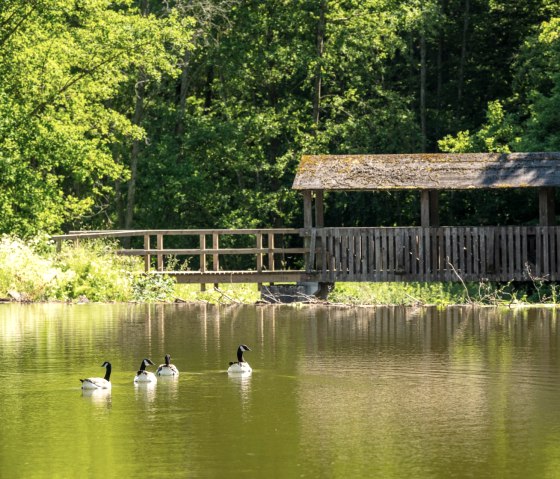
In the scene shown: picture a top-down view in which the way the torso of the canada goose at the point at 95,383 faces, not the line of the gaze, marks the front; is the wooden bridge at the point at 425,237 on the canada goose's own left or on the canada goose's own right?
on the canada goose's own left

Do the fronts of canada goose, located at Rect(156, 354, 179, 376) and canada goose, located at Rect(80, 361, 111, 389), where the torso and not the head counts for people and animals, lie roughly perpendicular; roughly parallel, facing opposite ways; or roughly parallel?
roughly perpendicular

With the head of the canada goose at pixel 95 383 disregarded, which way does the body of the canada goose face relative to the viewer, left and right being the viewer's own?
facing to the right of the viewer

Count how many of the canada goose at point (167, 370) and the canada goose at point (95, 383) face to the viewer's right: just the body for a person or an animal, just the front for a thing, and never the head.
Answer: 1
